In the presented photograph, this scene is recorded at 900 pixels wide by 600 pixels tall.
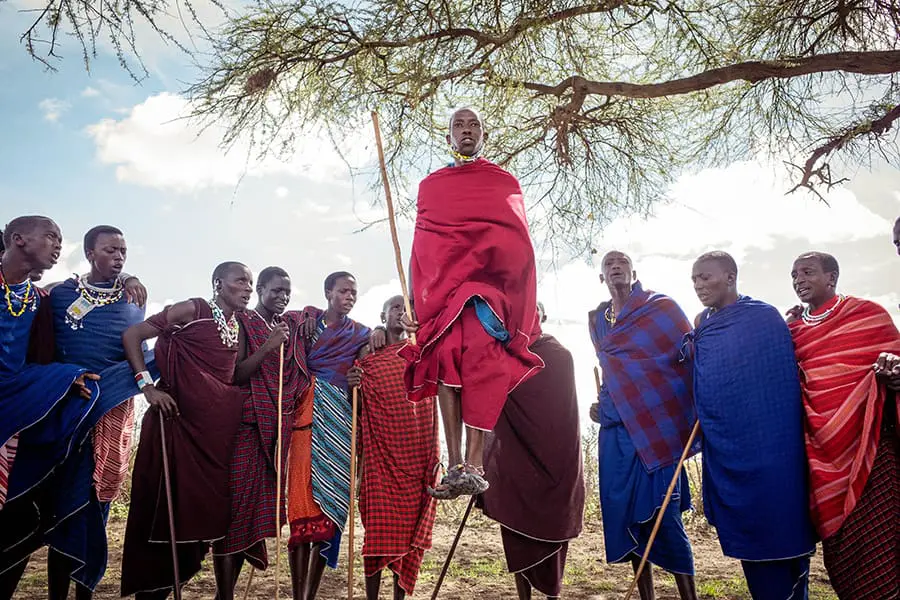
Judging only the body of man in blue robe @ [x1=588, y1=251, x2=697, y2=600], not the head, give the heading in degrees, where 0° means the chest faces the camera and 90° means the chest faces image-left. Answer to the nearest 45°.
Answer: approximately 45°

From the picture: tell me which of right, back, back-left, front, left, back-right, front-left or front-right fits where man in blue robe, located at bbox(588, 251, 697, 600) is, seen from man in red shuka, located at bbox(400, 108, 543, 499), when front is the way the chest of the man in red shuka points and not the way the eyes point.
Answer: back-left

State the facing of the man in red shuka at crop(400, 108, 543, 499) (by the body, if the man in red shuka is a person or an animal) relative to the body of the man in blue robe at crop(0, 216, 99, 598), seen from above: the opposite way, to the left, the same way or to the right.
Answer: to the right

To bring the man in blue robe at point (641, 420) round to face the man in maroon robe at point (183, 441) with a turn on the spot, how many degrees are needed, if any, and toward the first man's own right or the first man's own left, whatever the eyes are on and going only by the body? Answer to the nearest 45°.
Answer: approximately 45° to the first man's own right
